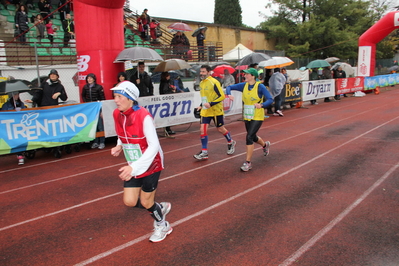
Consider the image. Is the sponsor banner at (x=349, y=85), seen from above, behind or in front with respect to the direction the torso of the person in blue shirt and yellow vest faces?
behind

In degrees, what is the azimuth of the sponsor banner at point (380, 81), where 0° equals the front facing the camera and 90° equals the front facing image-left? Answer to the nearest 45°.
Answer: approximately 315°

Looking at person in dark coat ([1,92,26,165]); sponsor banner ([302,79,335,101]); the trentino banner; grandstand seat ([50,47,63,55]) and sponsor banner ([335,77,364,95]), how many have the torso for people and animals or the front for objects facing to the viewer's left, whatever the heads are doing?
0

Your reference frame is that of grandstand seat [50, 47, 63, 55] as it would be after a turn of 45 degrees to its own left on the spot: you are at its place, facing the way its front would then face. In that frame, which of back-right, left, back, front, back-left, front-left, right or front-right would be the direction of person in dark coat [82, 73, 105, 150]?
right

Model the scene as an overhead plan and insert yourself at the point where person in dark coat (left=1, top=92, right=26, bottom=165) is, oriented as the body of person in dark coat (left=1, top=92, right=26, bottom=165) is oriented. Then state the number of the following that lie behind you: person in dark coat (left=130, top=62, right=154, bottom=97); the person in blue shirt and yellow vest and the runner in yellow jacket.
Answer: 0

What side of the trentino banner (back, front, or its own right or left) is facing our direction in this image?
front

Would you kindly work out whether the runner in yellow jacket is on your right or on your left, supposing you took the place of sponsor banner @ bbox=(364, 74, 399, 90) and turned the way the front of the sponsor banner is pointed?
on your right

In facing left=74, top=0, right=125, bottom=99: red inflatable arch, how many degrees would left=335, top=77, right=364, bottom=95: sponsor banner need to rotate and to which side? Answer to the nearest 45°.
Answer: approximately 90° to its right

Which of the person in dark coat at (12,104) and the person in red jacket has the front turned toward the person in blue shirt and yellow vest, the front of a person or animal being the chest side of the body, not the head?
the person in dark coat

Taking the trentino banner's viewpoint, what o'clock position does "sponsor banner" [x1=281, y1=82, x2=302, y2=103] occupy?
The sponsor banner is roughly at 8 o'clock from the trentino banner.

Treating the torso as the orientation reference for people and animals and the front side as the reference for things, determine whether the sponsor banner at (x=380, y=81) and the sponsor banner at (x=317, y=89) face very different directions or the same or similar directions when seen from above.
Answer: same or similar directions

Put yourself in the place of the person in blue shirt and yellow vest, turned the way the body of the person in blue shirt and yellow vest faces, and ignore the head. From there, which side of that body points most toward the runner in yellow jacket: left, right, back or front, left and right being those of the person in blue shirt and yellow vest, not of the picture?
right

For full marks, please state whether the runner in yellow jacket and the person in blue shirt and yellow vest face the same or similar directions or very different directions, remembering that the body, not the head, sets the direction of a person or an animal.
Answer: same or similar directions

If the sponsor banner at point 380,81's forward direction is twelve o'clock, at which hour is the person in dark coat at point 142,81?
The person in dark coat is roughly at 2 o'clock from the sponsor banner.

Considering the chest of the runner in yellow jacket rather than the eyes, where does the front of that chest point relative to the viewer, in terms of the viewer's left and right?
facing the viewer and to the left of the viewer

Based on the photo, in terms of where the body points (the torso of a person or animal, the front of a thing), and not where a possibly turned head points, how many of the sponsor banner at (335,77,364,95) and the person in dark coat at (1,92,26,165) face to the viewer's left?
0

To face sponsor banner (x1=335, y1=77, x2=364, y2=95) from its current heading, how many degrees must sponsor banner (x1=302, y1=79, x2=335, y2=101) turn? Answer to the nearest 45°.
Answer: approximately 90° to its left
